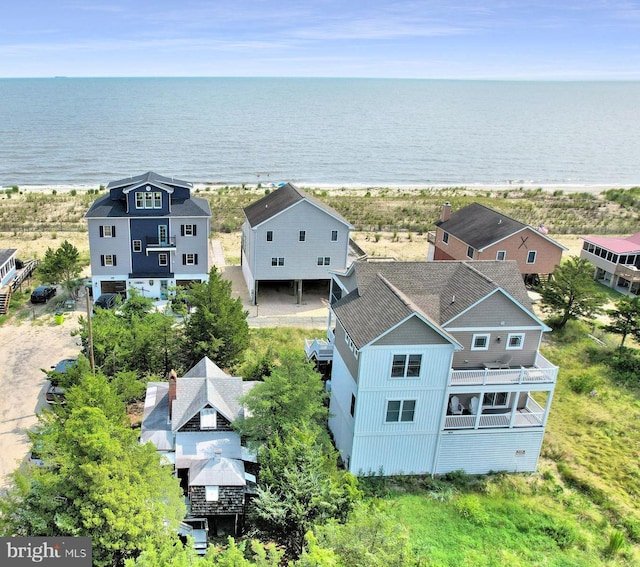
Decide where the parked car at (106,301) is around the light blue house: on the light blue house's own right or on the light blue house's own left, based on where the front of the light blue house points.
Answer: on the light blue house's own right

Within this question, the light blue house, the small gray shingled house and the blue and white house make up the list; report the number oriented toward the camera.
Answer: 3

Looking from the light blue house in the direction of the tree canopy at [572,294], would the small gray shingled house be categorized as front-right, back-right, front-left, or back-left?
back-left

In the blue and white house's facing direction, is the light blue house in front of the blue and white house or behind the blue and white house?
in front

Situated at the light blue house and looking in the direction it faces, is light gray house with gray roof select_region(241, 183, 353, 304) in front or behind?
behind

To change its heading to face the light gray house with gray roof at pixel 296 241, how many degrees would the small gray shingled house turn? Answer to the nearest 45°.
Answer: approximately 180°

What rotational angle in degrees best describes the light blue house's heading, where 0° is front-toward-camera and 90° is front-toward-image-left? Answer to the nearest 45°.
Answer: approximately 0°

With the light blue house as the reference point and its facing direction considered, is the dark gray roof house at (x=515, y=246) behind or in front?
behind

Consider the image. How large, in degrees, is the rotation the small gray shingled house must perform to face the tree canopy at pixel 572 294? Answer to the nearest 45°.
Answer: approximately 135° to its left

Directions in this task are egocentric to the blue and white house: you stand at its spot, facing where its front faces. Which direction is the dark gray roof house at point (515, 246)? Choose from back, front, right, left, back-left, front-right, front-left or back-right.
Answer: left

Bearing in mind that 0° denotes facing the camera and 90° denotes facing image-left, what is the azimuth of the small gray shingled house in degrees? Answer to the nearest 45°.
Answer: approximately 0°
